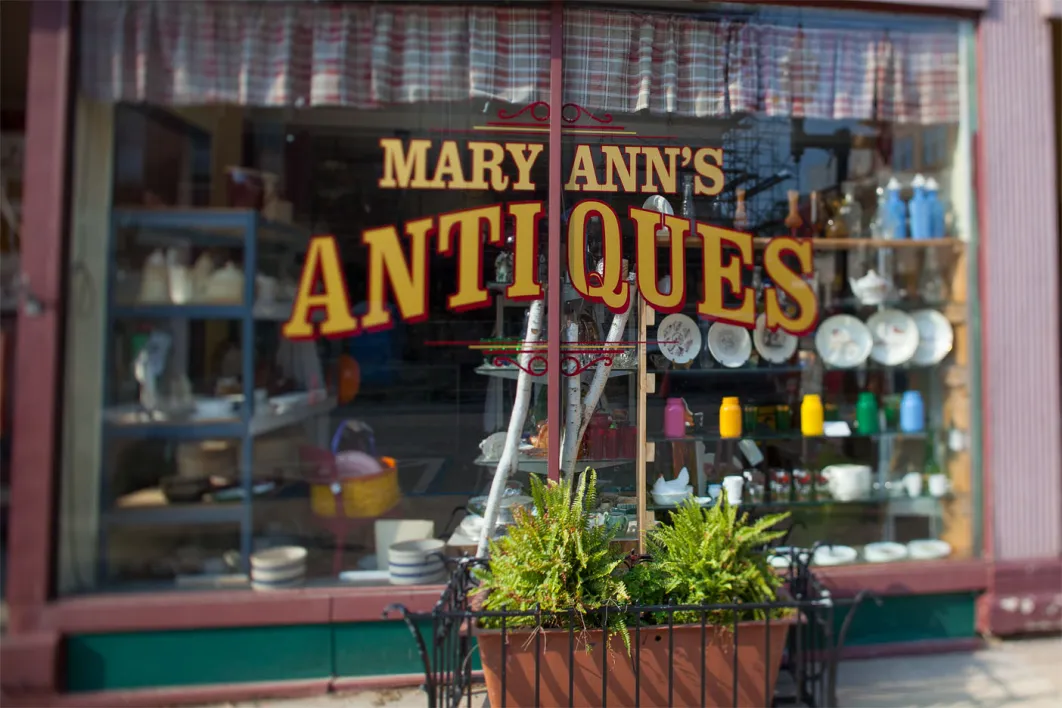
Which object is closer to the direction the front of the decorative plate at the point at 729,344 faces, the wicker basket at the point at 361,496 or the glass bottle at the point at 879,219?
the wicker basket

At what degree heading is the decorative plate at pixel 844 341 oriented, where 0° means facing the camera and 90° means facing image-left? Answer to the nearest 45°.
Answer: approximately 0°

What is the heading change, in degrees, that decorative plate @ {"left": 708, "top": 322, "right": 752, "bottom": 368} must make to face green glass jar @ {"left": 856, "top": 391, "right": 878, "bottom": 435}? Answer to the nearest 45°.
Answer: approximately 135° to its left

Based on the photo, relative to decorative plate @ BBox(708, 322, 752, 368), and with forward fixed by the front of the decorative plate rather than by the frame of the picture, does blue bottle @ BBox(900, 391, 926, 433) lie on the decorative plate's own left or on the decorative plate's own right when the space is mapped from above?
on the decorative plate's own left

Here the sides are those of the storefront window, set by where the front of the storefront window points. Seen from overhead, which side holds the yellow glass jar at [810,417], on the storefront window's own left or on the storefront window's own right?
on the storefront window's own left

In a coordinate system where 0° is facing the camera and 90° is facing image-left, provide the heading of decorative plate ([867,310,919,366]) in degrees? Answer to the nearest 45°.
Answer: approximately 0°
